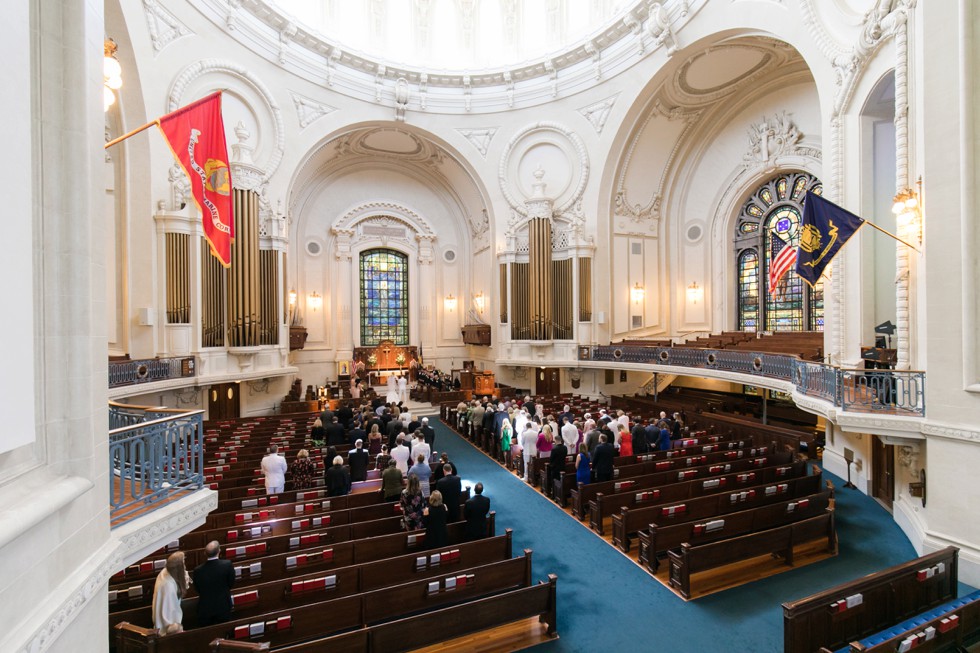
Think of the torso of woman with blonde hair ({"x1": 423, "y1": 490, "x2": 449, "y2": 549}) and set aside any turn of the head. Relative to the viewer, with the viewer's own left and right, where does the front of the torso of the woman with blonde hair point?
facing away from the viewer

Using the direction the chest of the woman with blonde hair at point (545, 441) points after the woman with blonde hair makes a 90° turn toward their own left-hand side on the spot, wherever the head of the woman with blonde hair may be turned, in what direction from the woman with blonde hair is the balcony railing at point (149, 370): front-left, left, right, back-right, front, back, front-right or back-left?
front

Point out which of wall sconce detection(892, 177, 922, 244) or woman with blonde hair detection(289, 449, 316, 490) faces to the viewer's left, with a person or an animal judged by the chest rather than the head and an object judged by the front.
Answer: the wall sconce

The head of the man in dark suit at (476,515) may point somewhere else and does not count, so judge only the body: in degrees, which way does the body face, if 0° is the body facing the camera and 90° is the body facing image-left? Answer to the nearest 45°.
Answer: approximately 180°

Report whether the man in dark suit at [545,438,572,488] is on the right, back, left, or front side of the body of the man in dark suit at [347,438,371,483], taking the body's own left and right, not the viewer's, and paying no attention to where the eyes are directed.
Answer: right

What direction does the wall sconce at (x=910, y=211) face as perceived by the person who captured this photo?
facing to the left of the viewer

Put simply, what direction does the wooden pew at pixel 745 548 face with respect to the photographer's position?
facing away from the viewer and to the left of the viewer

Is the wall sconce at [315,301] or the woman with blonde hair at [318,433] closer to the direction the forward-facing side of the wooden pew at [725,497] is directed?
the wall sconce

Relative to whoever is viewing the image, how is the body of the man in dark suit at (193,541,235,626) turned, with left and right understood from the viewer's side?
facing away from the viewer

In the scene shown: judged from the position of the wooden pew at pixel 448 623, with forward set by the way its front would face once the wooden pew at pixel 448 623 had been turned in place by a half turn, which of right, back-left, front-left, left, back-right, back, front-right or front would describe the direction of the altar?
back-left

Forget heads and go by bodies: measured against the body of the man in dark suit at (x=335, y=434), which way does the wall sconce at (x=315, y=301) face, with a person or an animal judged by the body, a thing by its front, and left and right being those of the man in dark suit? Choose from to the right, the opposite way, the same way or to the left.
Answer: the opposite way

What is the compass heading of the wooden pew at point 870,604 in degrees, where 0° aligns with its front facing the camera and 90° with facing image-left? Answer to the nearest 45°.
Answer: approximately 135°

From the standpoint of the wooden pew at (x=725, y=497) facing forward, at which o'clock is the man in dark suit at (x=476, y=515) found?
The man in dark suit is roughly at 9 o'clock from the wooden pew.

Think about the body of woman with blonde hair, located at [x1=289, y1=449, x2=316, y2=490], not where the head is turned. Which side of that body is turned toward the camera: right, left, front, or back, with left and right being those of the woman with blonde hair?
back

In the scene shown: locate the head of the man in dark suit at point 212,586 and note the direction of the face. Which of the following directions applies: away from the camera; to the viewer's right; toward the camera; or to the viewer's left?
away from the camera

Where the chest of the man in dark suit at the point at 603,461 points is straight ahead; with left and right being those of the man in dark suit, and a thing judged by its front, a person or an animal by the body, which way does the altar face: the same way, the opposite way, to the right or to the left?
the opposite way

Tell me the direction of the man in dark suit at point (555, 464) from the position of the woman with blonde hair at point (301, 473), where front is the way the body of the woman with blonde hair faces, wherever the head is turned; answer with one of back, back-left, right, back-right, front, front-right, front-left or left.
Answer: right
